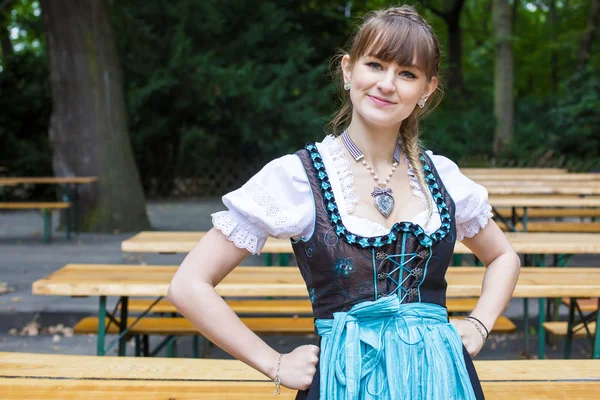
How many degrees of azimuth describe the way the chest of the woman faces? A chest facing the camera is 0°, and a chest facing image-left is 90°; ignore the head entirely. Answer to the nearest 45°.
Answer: approximately 315°

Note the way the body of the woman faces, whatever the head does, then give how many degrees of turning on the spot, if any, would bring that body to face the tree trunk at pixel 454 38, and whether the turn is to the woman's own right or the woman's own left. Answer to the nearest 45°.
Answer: approximately 135° to the woman's own left

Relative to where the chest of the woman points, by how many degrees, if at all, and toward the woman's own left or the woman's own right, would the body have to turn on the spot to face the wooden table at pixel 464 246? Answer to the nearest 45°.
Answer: approximately 135° to the woman's own left

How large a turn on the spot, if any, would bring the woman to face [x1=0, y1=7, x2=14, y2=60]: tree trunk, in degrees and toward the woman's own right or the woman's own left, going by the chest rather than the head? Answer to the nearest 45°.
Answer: approximately 180°

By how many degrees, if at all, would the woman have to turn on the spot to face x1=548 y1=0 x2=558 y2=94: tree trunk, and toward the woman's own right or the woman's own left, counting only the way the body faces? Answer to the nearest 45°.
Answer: approximately 135° to the woman's own left
